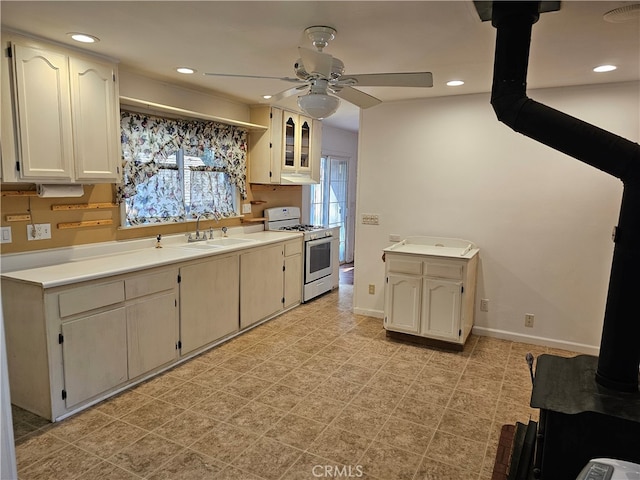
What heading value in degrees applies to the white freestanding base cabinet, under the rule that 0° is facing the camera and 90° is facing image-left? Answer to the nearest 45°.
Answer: approximately 0°

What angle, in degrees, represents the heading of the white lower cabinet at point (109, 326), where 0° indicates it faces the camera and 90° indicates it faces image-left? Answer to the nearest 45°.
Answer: approximately 315°

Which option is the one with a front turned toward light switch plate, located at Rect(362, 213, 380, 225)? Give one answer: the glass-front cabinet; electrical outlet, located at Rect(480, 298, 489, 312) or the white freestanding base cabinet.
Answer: the glass-front cabinet

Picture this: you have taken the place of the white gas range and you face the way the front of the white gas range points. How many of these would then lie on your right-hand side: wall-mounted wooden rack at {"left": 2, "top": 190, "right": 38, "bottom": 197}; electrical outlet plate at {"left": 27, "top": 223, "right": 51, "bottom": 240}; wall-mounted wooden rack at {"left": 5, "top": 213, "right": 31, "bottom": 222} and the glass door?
3

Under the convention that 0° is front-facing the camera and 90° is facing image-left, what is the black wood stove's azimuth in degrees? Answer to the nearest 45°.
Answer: approximately 90°

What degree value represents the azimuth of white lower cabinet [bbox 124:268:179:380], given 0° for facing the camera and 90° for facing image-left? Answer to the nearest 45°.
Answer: approximately 315°

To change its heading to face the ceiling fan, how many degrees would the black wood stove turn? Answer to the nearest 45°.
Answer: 0° — it already faces it

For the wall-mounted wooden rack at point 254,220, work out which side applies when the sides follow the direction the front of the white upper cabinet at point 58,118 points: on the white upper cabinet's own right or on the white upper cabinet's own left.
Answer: on the white upper cabinet's own left

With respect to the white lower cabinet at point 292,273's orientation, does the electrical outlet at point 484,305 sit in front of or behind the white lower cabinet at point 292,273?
in front

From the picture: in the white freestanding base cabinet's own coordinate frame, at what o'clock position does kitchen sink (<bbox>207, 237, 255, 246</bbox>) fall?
The kitchen sink is roughly at 3 o'clock from the white freestanding base cabinet.

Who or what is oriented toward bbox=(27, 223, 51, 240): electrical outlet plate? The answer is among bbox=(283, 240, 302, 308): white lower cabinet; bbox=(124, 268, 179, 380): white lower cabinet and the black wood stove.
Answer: the black wood stove
